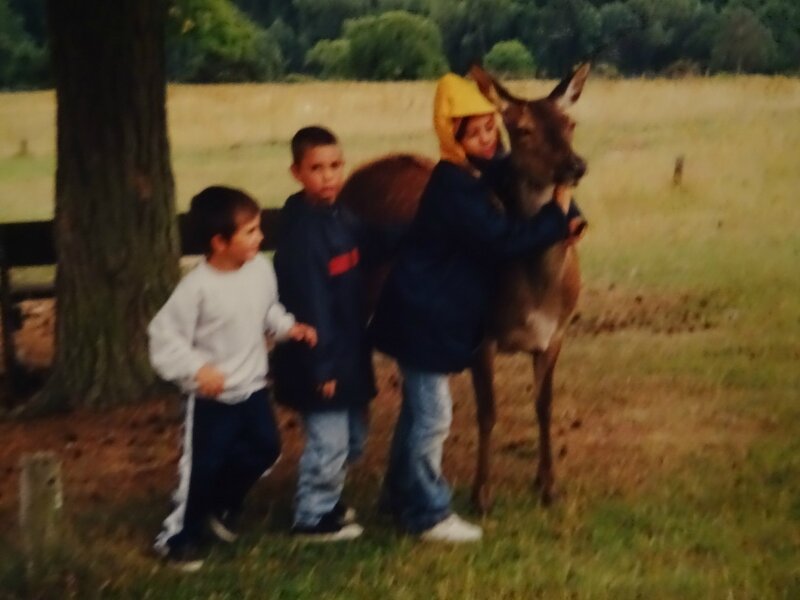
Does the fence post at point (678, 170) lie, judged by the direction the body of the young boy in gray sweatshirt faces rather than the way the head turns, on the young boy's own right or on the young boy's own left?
on the young boy's own left

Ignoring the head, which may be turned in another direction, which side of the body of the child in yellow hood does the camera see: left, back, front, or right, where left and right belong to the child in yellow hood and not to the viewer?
right

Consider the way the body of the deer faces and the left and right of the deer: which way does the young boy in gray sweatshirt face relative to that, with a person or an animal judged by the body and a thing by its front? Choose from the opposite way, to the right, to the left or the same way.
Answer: the same way

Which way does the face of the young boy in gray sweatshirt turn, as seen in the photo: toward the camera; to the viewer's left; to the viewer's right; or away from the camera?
to the viewer's right

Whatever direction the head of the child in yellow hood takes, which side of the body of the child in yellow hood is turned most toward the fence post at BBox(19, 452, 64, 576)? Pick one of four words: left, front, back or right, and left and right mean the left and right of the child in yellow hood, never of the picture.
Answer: back

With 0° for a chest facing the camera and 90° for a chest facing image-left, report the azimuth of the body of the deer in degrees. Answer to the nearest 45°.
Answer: approximately 315°

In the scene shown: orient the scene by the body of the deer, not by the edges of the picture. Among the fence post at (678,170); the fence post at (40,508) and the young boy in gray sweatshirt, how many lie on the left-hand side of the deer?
1

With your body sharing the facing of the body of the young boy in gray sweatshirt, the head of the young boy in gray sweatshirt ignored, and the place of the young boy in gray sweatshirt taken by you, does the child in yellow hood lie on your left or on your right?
on your left

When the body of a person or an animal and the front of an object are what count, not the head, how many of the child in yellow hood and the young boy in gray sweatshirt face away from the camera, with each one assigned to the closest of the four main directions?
0

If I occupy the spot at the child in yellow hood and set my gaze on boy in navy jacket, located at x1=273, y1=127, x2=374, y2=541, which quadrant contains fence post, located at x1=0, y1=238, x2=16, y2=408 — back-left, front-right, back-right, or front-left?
front-right

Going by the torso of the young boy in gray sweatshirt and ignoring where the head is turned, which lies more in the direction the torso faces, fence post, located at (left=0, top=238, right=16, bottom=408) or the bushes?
the bushes

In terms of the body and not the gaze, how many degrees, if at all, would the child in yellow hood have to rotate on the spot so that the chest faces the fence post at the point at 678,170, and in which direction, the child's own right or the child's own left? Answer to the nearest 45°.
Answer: approximately 45° to the child's own left

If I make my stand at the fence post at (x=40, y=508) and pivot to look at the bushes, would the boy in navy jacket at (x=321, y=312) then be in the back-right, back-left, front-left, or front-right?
front-right
